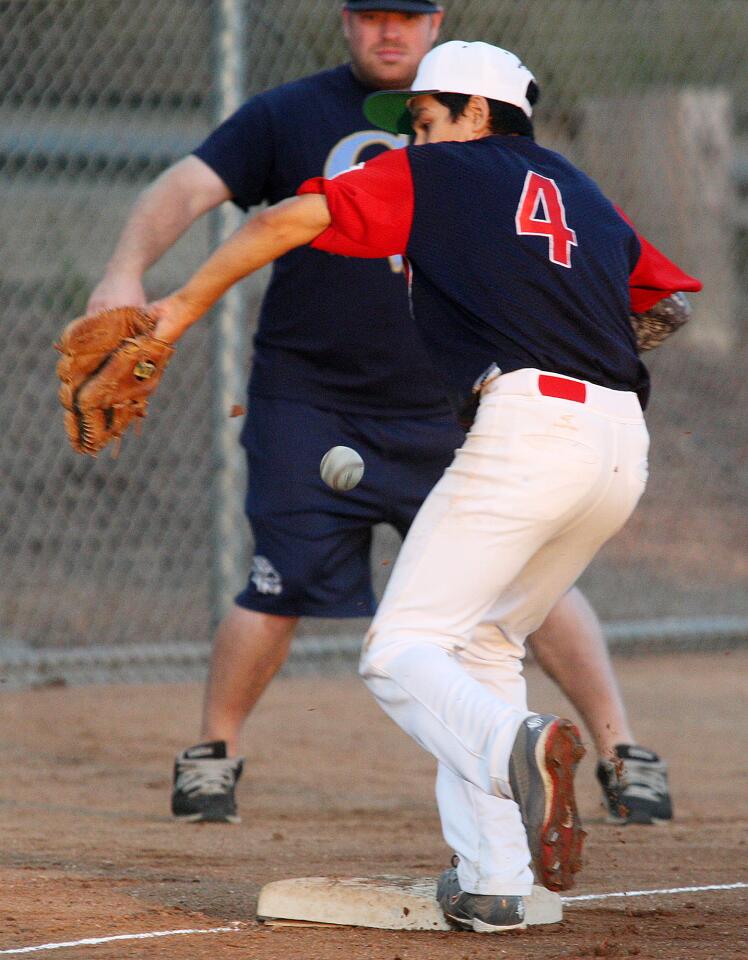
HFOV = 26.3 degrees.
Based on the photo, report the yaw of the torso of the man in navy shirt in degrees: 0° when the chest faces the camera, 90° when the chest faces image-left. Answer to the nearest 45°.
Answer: approximately 0°

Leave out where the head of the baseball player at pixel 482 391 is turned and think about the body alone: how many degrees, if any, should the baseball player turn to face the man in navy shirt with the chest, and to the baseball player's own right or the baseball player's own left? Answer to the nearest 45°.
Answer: approximately 45° to the baseball player's own right

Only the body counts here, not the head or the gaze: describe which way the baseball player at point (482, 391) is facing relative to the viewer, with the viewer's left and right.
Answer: facing away from the viewer and to the left of the viewer

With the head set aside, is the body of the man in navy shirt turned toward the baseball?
yes

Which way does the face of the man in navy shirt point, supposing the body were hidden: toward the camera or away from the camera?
toward the camera

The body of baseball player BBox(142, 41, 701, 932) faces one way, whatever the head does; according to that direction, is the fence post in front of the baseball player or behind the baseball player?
in front

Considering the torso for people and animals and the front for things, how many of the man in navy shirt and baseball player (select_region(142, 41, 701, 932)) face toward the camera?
1

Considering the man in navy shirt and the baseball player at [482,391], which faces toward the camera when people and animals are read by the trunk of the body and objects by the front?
the man in navy shirt

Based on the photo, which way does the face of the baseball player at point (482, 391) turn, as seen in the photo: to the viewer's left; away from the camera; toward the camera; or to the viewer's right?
to the viewer's left

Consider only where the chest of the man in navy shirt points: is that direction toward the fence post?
no

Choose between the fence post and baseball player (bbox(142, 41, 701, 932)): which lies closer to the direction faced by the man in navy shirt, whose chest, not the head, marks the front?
the baseball player

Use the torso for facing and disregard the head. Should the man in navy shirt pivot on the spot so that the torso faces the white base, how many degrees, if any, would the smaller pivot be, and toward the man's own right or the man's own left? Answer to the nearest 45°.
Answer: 0° — they already face it

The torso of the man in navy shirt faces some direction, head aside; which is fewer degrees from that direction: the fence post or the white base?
the white base
